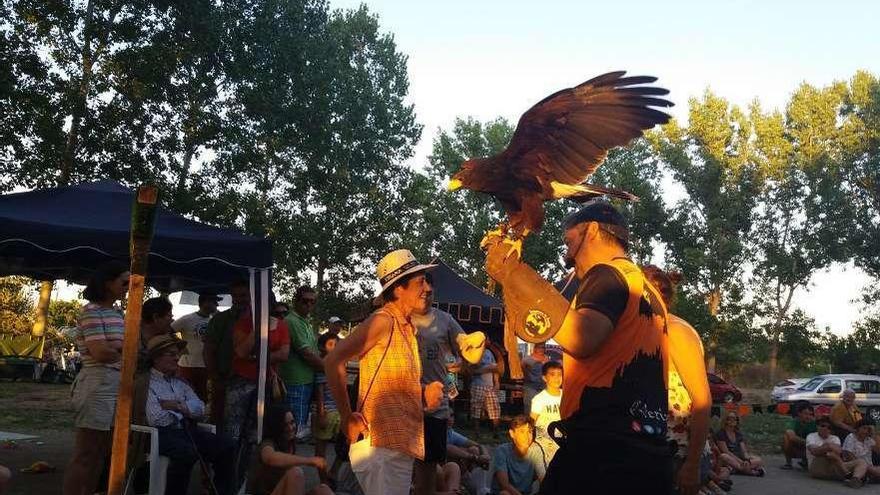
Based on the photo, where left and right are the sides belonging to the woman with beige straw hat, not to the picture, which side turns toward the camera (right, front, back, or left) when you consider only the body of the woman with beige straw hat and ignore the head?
right

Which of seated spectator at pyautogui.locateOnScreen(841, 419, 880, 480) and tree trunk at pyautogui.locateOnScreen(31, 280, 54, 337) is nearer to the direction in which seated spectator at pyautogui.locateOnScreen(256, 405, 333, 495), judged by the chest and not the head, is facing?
the seated spectator

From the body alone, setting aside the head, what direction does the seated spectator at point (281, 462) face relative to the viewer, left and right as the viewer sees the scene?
facing to the right of the viewer

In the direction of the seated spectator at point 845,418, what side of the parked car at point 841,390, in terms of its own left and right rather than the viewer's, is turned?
left

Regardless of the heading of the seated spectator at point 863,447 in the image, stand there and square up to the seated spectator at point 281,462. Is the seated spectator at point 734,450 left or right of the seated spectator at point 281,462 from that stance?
right

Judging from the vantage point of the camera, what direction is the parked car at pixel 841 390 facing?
facing to the left of the viewer

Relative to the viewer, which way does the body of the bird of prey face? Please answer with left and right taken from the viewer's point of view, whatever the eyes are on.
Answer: facing to the left of the viewer

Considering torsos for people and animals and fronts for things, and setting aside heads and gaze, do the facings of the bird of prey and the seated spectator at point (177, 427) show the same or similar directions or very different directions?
very different directions

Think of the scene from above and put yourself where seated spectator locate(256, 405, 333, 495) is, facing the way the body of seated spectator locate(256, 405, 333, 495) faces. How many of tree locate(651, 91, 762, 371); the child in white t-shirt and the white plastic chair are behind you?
1

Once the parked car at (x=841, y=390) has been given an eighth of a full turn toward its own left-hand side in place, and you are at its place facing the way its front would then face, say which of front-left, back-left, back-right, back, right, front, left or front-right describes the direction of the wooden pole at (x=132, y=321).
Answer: front-left

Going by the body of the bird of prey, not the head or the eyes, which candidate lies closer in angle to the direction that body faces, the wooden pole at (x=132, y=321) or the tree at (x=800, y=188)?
the wooden pole
